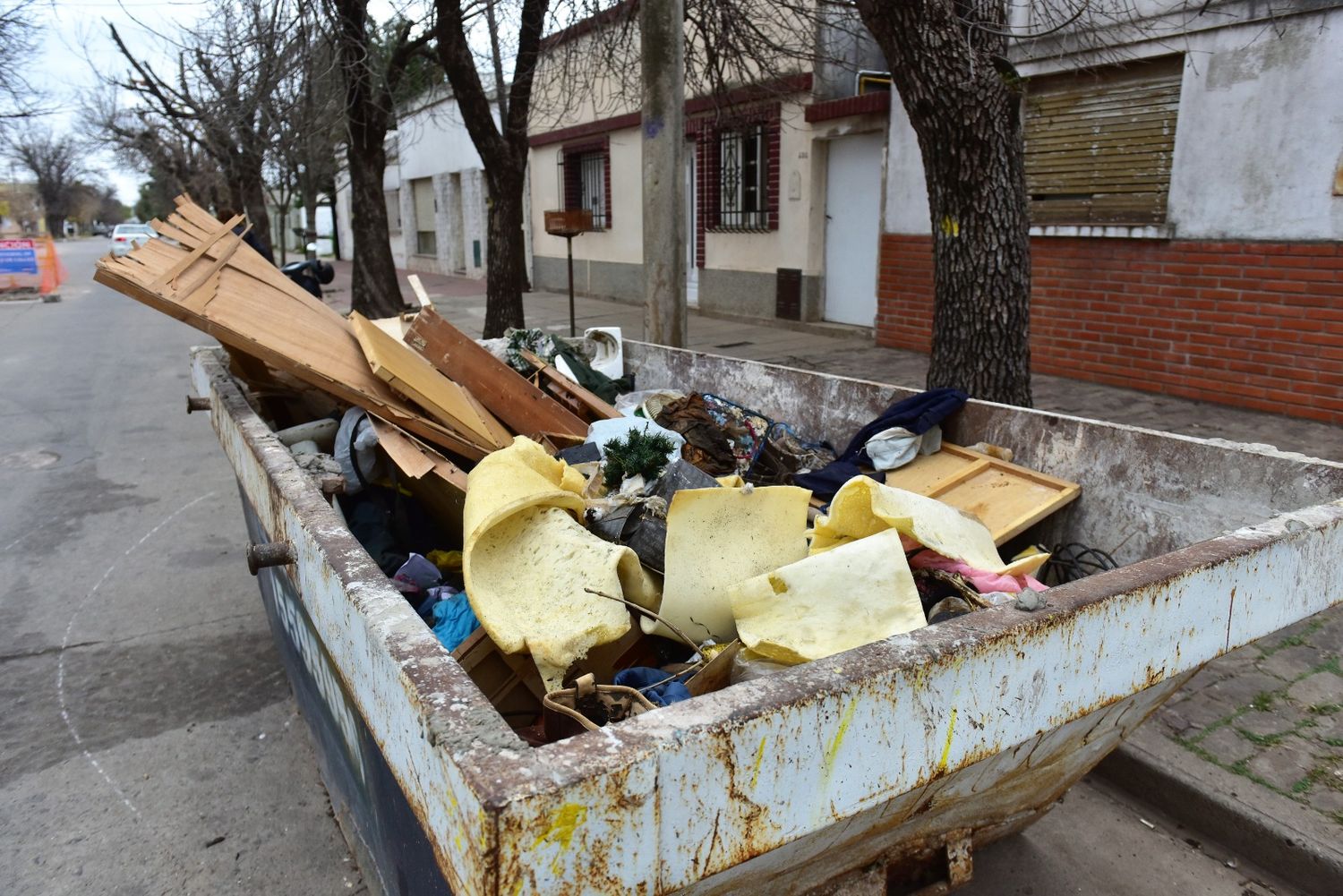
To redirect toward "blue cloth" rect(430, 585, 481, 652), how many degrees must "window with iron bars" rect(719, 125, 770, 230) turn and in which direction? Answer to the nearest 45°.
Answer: approximately 45° to its left

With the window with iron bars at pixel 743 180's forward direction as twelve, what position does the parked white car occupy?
The parked white car is roughly at 3 o'clock from the window with iron bars.

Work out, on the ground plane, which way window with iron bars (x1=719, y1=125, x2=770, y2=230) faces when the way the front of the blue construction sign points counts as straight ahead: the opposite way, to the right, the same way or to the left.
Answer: to the right

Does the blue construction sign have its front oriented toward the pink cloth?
yes

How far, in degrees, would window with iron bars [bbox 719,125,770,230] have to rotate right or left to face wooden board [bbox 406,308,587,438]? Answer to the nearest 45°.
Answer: approximately 45° to its left

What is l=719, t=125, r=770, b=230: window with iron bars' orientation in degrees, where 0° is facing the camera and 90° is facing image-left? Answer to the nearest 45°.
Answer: approximately 45°

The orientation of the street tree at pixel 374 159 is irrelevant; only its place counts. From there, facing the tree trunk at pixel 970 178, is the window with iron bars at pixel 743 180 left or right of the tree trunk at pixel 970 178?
left

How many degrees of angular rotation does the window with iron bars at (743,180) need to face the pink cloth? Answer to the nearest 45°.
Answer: approximately 45° to its left

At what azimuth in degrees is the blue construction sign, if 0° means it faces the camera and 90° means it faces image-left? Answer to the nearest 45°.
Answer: approximately 0°
